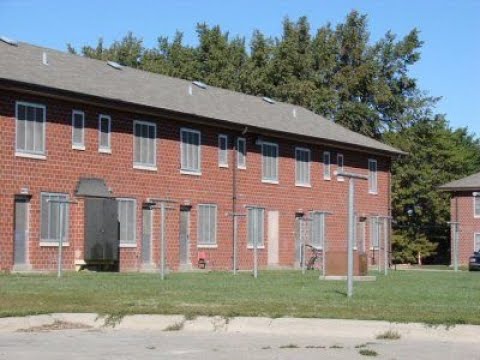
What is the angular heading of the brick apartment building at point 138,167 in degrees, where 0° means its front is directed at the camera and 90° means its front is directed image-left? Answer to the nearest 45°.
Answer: approximately 315°
